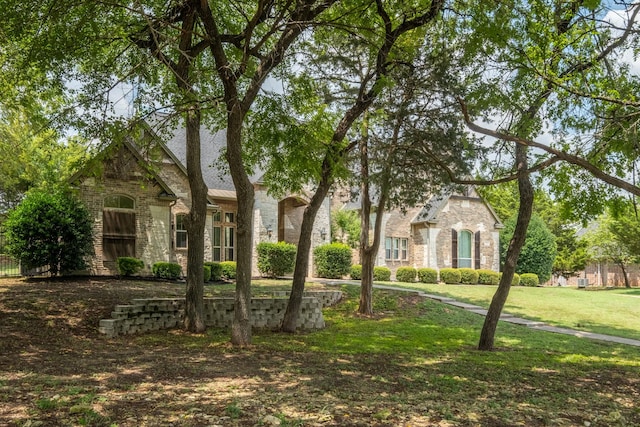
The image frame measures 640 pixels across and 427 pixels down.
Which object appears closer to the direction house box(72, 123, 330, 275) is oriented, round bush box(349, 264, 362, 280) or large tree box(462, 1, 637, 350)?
the large tree

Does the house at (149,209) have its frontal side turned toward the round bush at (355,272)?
no

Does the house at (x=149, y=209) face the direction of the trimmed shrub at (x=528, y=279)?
no

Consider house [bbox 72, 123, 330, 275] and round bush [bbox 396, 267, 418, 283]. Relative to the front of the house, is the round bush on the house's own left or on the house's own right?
on the house's own left

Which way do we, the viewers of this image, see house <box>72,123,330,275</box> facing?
facing the viewer

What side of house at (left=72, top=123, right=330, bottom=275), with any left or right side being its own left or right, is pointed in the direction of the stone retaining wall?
front

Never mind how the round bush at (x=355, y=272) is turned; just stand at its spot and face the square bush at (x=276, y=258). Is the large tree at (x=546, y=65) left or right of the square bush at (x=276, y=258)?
left

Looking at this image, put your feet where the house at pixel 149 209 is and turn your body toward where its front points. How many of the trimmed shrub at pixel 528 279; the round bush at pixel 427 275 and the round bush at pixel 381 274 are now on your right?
0

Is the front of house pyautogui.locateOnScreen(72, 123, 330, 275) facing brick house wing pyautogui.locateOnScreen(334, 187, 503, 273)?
no

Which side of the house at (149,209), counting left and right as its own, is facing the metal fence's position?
right

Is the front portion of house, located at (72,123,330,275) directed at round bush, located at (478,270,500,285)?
no
